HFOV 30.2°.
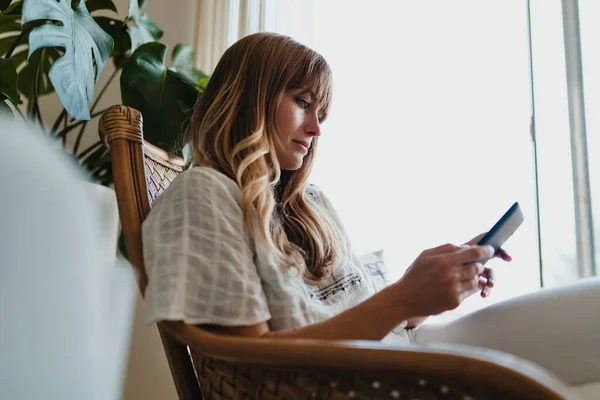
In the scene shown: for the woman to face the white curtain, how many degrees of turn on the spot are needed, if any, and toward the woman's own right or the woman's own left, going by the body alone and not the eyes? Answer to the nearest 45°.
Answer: approximately 135° to the woman's own left

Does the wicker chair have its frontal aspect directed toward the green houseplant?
no

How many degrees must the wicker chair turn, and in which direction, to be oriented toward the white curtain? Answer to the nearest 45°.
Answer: approximately 135° to its left

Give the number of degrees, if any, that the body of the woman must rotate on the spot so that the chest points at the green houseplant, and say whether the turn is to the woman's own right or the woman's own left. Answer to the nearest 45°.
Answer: approximately 180°

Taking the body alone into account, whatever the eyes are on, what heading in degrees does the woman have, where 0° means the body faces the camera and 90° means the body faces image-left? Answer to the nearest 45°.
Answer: approximately 315°

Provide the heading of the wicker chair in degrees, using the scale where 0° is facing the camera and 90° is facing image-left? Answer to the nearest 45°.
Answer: approximately 315°

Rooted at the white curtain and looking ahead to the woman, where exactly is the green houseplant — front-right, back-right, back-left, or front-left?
front-right
